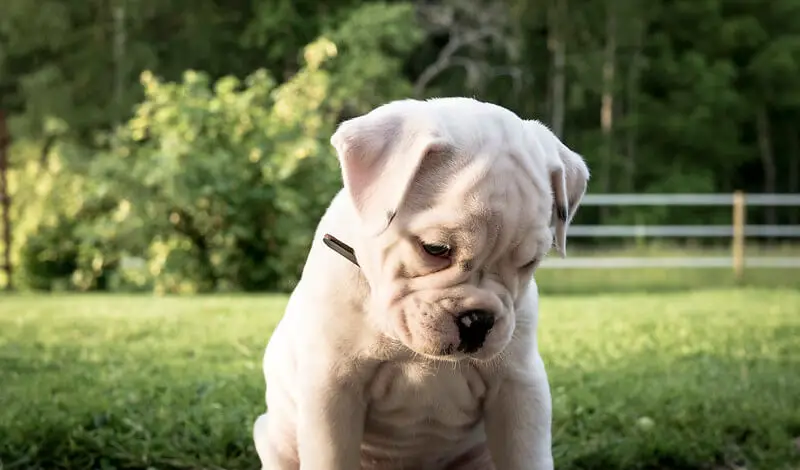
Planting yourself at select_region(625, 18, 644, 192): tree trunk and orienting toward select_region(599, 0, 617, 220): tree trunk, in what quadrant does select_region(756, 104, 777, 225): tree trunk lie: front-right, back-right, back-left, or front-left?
back-left

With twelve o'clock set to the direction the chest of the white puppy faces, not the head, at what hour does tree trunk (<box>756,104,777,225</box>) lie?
The tree trunk is roughly at 8 o'clock from the white puppy.

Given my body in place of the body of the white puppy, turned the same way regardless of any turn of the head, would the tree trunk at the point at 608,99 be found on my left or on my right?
on my left

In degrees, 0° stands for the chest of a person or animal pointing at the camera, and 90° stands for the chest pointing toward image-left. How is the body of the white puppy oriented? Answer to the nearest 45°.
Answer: approximately 315°

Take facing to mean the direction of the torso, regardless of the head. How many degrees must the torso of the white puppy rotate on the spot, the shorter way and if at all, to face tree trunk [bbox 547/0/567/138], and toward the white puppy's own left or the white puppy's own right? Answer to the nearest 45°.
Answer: approximately 135° to the white puppy's own left

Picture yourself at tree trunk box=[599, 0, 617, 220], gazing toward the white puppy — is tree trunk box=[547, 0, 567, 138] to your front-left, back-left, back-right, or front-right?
front-right

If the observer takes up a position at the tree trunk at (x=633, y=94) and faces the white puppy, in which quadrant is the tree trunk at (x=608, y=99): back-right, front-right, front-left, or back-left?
front-right

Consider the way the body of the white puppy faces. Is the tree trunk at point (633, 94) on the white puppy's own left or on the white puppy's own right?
on the white puppy's own left
